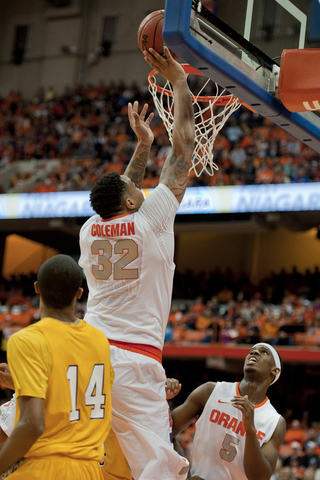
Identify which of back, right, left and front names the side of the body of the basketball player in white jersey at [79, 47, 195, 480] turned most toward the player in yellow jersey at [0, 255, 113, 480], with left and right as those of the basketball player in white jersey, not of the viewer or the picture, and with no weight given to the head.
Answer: back

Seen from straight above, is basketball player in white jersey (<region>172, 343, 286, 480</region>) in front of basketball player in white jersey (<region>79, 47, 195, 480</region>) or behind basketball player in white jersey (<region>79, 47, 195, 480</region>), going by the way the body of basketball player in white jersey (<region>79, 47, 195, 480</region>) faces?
in front

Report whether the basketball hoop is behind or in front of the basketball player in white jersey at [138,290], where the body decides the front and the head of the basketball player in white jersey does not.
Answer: in front

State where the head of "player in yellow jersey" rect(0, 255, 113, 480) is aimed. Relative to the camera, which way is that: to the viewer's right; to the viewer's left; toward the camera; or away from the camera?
away from the camera

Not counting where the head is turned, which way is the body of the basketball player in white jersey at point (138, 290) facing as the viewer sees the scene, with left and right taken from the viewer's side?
facing away from the viewer and to the right of the viewer

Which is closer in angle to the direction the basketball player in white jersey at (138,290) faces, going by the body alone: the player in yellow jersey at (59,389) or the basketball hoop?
the basketball hoop

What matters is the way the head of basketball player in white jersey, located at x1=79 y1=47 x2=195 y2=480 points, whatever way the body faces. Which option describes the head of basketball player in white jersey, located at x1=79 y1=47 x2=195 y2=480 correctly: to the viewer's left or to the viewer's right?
to the viewer's right
